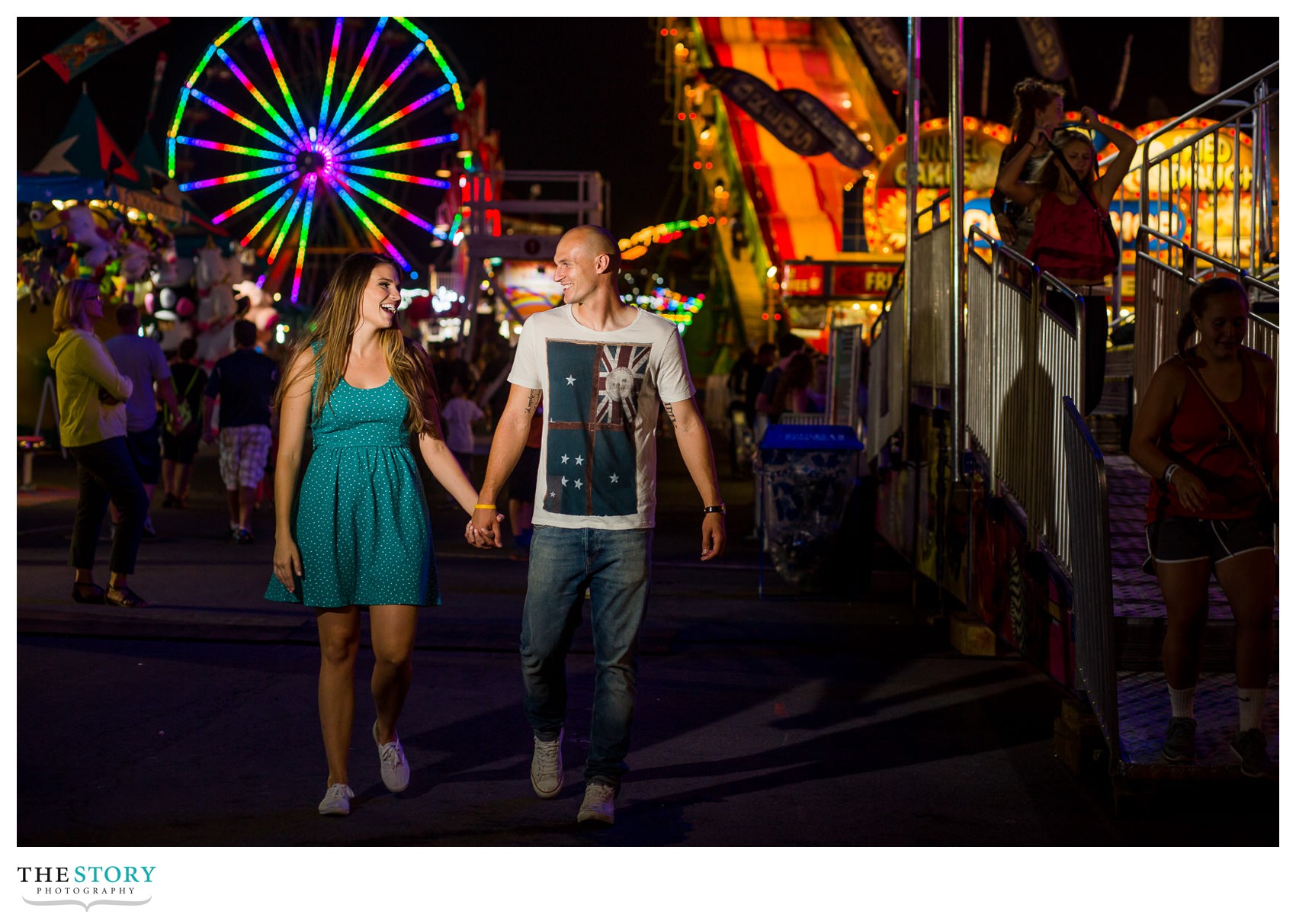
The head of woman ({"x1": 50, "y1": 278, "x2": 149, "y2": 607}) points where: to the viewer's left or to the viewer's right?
to the viewer's right

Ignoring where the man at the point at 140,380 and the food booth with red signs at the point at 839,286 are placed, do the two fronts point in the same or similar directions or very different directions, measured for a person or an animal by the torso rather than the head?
very different directions

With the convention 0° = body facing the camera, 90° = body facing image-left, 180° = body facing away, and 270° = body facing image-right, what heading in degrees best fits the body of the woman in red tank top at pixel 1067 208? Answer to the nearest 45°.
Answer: approximately 0°

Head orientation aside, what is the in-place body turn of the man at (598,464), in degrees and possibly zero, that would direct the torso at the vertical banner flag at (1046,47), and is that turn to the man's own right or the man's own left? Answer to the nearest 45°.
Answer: approximately 180°

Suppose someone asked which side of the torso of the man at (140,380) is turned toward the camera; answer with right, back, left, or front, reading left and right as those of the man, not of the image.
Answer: back

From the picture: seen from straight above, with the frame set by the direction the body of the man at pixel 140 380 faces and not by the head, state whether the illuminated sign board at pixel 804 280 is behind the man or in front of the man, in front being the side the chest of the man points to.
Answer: in front

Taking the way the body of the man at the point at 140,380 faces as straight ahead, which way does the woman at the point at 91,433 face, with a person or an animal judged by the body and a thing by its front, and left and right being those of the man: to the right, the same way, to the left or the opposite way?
to the right

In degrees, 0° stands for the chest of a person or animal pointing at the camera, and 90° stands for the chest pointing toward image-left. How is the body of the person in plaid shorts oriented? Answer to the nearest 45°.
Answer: approximately 180°
